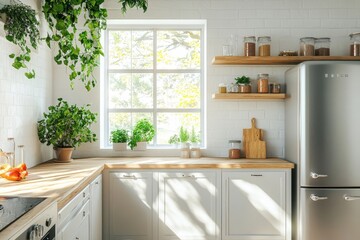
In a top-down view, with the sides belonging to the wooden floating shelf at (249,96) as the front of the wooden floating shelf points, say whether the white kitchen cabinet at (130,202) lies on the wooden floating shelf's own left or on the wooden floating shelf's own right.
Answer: on the wooden floating shelf's own right

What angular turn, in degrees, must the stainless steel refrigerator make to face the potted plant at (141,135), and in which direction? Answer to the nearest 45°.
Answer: approximately 90° to its right

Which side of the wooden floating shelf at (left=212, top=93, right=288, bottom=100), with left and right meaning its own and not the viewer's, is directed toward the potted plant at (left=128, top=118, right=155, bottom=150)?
right

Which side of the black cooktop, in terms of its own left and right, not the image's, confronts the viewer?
right

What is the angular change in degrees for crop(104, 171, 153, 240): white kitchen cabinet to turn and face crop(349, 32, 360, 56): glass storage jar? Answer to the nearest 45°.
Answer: approximately 90° to its left

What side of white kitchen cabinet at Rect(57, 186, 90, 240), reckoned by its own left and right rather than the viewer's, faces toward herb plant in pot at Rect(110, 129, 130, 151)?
left

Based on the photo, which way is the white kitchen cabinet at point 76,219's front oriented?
to the viewer's right

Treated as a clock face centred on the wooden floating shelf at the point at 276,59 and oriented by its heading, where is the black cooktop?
The black cooktop is roughly at 1 o'clock from the wooden floating shelf.
